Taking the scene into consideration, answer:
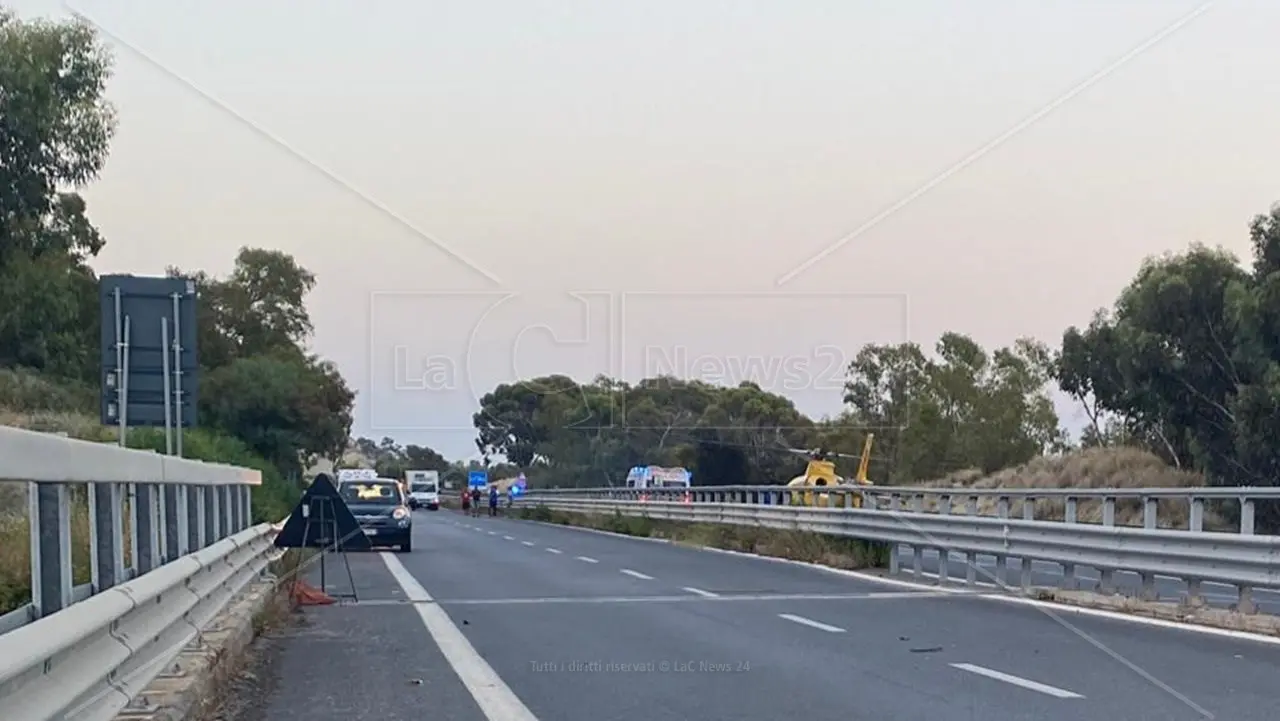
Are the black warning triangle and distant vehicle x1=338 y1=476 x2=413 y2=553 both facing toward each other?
yes

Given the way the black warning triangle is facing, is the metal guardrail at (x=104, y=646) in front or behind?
behind

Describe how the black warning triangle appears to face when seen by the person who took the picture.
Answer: facing away from the viewer

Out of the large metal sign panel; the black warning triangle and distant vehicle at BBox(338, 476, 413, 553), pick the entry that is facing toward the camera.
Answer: the distant vehicle

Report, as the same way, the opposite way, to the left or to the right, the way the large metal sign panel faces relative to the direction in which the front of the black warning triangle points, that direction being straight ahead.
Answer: the same way

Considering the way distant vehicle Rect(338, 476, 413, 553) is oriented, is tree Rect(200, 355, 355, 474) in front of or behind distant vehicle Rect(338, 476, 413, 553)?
behind

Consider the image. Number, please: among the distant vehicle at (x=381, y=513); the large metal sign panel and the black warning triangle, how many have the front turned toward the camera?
1

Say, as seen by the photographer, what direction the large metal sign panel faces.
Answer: facing away from the viewer

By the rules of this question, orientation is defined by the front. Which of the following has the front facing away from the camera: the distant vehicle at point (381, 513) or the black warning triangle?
the black warning triangle

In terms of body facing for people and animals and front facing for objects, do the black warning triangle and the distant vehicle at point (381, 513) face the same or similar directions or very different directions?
very different directions

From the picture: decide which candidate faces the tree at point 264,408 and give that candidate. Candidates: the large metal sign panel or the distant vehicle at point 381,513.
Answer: the large metal sign panel

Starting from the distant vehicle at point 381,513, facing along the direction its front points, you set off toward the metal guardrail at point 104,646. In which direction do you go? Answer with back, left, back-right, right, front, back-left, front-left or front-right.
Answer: front

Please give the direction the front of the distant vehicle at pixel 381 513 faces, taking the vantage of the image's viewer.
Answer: facing the viewer

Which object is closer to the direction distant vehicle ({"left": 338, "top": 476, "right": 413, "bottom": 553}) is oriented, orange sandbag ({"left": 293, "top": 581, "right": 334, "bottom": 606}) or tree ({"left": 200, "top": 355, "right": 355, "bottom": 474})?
the orange sandbag

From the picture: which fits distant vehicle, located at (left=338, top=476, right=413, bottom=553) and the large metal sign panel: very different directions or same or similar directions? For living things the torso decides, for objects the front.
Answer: very different directions
